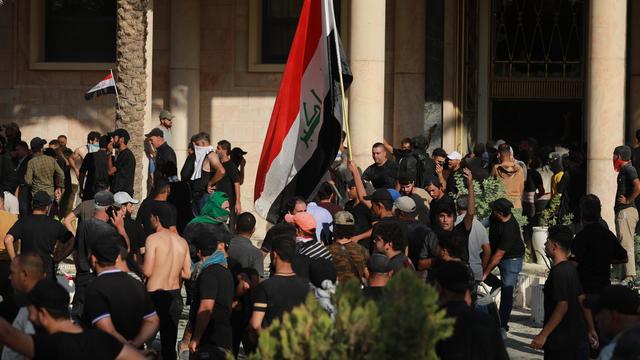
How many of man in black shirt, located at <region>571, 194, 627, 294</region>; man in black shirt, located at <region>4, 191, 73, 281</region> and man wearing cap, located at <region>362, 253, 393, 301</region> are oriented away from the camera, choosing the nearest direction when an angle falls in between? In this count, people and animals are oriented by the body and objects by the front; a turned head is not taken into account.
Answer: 3

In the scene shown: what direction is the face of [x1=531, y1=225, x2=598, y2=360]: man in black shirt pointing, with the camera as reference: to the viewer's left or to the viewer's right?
to the viewer's left

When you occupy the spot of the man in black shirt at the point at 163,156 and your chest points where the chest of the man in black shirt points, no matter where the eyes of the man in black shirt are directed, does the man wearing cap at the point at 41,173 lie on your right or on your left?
on your right

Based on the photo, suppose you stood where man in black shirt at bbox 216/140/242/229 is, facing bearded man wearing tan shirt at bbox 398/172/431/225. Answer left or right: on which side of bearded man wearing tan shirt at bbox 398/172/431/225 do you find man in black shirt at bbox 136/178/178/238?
right

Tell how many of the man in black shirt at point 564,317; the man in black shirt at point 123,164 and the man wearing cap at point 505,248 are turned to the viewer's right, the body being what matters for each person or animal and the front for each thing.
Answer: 0

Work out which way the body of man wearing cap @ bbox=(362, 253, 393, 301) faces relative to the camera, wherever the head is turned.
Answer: away from the camera

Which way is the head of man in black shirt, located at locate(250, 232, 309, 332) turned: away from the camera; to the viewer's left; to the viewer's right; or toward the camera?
away from the camera

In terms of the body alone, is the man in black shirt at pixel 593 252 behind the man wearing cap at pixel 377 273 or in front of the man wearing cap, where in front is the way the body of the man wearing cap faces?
in front

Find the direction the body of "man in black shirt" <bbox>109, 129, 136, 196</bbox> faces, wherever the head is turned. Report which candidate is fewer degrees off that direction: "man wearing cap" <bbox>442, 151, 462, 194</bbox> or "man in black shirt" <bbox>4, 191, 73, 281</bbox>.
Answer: the man in black shirt

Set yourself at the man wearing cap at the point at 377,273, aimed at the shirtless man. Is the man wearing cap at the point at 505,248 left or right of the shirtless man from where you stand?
right

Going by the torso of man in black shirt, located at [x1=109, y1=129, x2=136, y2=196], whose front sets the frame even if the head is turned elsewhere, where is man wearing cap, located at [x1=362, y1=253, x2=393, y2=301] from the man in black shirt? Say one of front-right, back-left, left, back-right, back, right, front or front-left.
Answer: left
